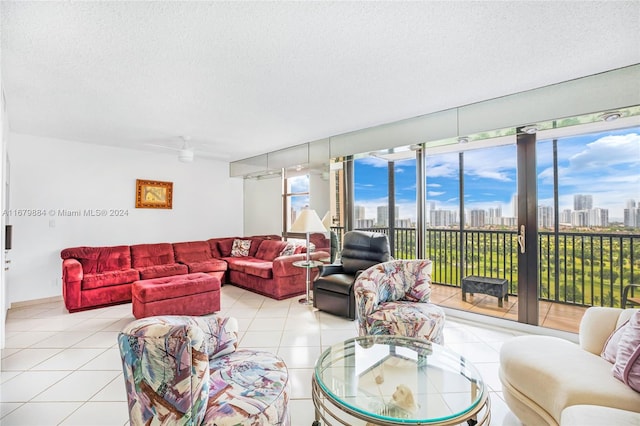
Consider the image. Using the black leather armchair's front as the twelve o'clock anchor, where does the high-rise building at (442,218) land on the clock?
The high-rise building is roughly at 6 o'clock from the black leather armchair.

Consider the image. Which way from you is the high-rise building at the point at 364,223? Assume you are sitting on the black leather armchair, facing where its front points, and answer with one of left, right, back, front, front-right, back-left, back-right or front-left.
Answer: back-right

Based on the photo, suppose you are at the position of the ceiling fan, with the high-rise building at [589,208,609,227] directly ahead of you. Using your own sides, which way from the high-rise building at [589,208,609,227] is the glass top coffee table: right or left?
right

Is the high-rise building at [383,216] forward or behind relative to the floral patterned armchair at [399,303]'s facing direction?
behind

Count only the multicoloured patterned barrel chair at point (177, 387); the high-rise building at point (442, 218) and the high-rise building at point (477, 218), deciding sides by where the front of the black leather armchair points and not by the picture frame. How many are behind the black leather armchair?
2

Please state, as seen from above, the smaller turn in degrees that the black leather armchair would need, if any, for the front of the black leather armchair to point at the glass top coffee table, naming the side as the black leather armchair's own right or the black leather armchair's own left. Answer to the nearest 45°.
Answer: approximately 45° to the black leather armchair's own left

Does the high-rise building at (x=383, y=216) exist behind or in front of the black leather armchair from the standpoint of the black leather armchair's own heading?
behind

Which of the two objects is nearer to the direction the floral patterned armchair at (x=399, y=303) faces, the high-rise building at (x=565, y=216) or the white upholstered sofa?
the white upholstered sofa

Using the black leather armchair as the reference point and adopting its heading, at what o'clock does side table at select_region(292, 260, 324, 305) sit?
The side table is roughly at 3 o'clock from the black leather armchair.

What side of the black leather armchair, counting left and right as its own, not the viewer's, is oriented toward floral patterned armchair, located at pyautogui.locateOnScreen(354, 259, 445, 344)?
left
